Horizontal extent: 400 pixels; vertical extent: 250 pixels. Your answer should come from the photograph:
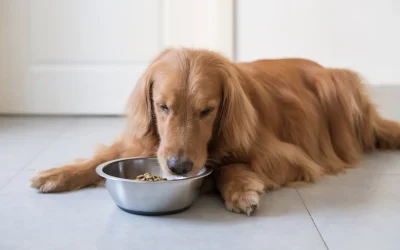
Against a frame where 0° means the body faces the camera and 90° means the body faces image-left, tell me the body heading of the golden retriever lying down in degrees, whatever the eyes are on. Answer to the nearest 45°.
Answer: approximately 45°
